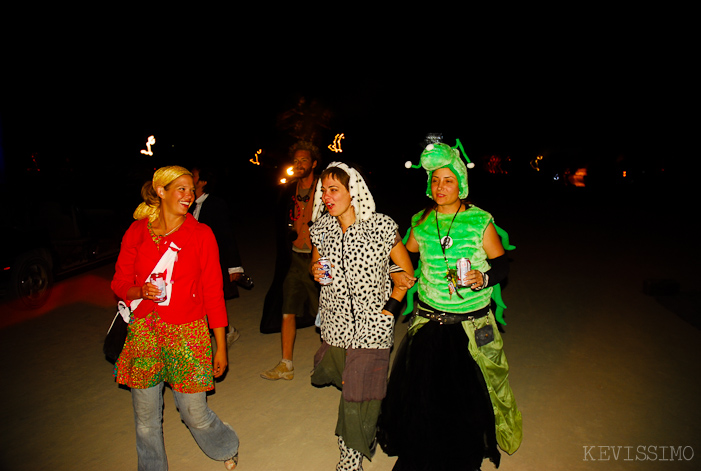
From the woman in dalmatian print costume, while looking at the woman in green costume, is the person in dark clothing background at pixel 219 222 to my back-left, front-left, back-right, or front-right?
back-left

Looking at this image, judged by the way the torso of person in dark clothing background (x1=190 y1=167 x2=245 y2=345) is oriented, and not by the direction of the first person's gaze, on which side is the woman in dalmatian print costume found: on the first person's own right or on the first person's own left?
on the first person's own left

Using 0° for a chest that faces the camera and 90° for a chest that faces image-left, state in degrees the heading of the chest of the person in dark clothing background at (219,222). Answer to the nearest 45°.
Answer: approximately 45°

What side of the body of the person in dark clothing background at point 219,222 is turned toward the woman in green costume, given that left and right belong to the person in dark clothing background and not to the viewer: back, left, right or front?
left

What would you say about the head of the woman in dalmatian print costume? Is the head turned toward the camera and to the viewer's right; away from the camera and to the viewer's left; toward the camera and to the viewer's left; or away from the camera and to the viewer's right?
toward the camera and to the viewer's left
